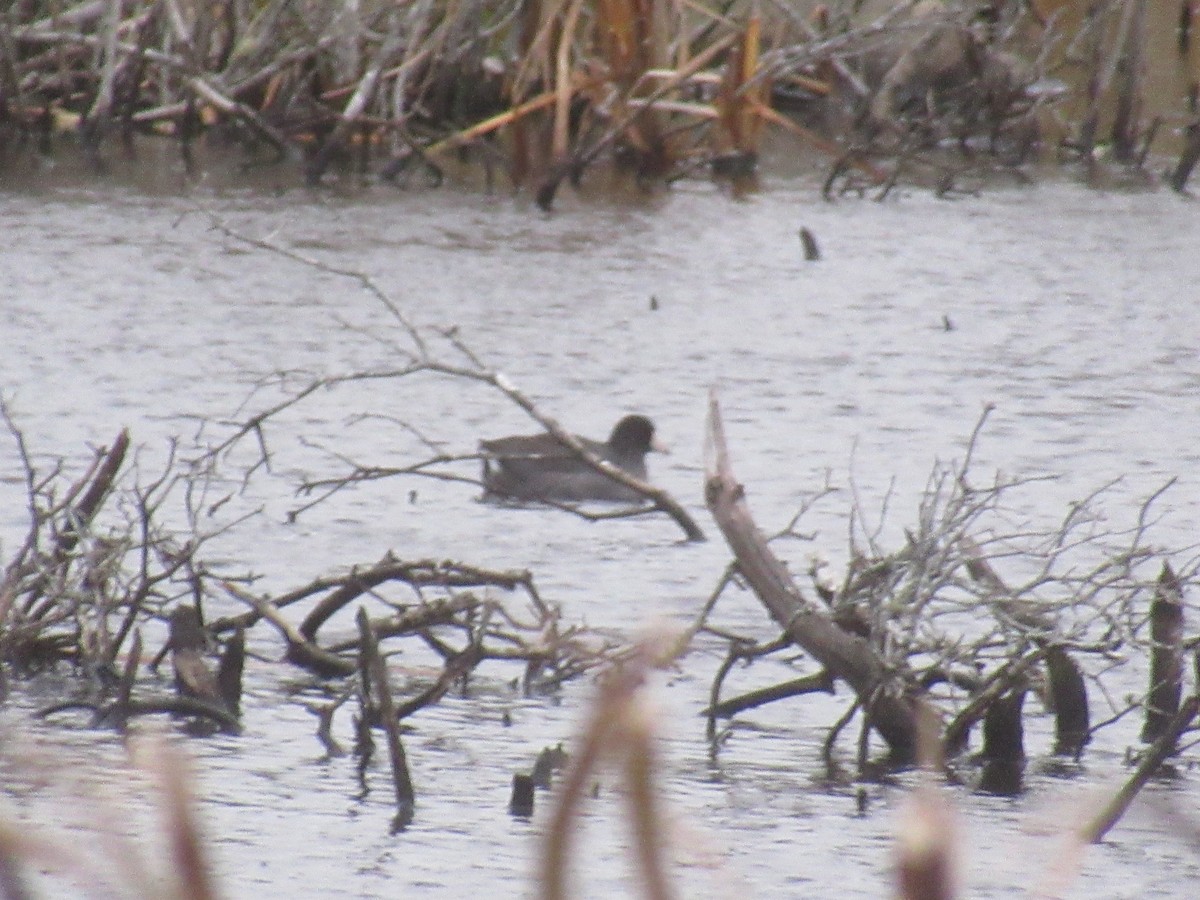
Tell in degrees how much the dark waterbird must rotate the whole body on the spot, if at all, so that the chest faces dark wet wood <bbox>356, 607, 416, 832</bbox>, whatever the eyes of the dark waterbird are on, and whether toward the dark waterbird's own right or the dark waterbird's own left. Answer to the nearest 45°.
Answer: approximately 90° to the dark waterbird's own right

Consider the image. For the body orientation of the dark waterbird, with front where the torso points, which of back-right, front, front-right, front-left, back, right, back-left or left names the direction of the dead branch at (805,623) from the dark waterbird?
right

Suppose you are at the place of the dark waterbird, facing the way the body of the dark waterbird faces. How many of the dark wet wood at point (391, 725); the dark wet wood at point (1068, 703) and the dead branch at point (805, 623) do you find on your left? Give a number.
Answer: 0

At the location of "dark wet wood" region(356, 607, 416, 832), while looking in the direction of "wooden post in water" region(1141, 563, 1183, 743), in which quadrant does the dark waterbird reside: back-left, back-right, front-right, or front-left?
front-left

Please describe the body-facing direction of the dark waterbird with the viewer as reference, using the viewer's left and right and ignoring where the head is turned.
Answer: facing to the right of the viewer

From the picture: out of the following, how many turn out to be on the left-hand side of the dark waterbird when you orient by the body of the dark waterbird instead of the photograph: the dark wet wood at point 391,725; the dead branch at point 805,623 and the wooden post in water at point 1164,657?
0

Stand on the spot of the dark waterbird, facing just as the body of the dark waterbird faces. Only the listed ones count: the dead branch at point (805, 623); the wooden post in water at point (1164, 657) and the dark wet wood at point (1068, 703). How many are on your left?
0

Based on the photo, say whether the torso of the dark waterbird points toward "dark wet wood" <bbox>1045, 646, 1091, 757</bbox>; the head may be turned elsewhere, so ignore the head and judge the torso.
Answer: no

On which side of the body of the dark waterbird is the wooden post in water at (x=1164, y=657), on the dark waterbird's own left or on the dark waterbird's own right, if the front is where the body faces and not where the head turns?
on the dark waterbird's own right

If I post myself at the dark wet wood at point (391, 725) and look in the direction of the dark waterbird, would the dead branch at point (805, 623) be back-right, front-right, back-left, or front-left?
front-right
